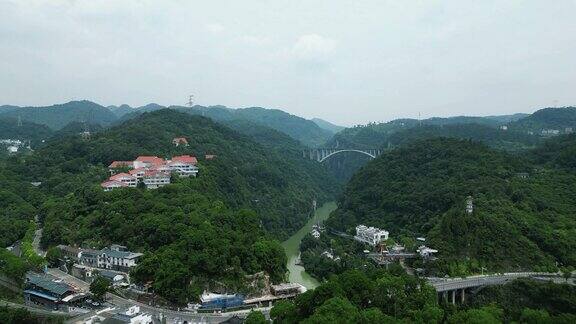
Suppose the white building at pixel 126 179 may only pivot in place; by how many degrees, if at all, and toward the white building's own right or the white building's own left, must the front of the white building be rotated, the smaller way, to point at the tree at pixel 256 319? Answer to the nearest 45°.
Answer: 0° — it already faces it

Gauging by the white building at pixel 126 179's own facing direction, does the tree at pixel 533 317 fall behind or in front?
in front

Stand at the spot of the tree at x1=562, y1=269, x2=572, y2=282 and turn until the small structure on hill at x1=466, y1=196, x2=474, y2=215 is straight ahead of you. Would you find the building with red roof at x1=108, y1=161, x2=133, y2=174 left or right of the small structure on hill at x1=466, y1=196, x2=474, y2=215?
left

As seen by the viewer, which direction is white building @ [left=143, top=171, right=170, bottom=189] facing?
toward the camera

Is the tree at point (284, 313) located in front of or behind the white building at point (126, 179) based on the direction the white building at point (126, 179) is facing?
in front

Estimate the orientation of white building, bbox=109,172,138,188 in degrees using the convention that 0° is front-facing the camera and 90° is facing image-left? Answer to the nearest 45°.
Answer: approximately 0°

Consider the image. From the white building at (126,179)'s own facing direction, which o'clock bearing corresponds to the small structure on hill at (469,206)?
The small structure on hill is roughly at 10 o'clock from the white building.

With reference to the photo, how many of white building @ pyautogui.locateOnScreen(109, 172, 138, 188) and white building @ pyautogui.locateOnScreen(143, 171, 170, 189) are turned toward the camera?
2

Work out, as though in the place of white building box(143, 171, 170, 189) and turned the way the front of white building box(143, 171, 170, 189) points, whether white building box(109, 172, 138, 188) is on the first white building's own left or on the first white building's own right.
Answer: on the first white building's own right

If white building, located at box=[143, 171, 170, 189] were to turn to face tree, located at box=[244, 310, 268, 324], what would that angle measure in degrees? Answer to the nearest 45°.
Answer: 0° — it already faces it

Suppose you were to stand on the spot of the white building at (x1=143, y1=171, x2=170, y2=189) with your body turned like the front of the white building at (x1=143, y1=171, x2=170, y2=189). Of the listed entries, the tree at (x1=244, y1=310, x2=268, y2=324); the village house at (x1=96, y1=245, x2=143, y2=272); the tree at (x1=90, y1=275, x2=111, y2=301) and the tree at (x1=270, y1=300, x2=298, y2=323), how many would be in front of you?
4

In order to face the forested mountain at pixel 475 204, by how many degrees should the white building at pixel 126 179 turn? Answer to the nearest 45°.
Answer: approximately 90° to its left

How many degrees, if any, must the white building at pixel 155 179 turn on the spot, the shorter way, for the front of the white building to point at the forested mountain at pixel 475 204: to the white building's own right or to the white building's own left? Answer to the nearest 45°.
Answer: approximately 90° to the white building's own left

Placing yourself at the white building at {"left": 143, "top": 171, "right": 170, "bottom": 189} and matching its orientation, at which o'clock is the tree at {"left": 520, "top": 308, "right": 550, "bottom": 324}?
The tree is roughly at 11 o'clock from the white building.
